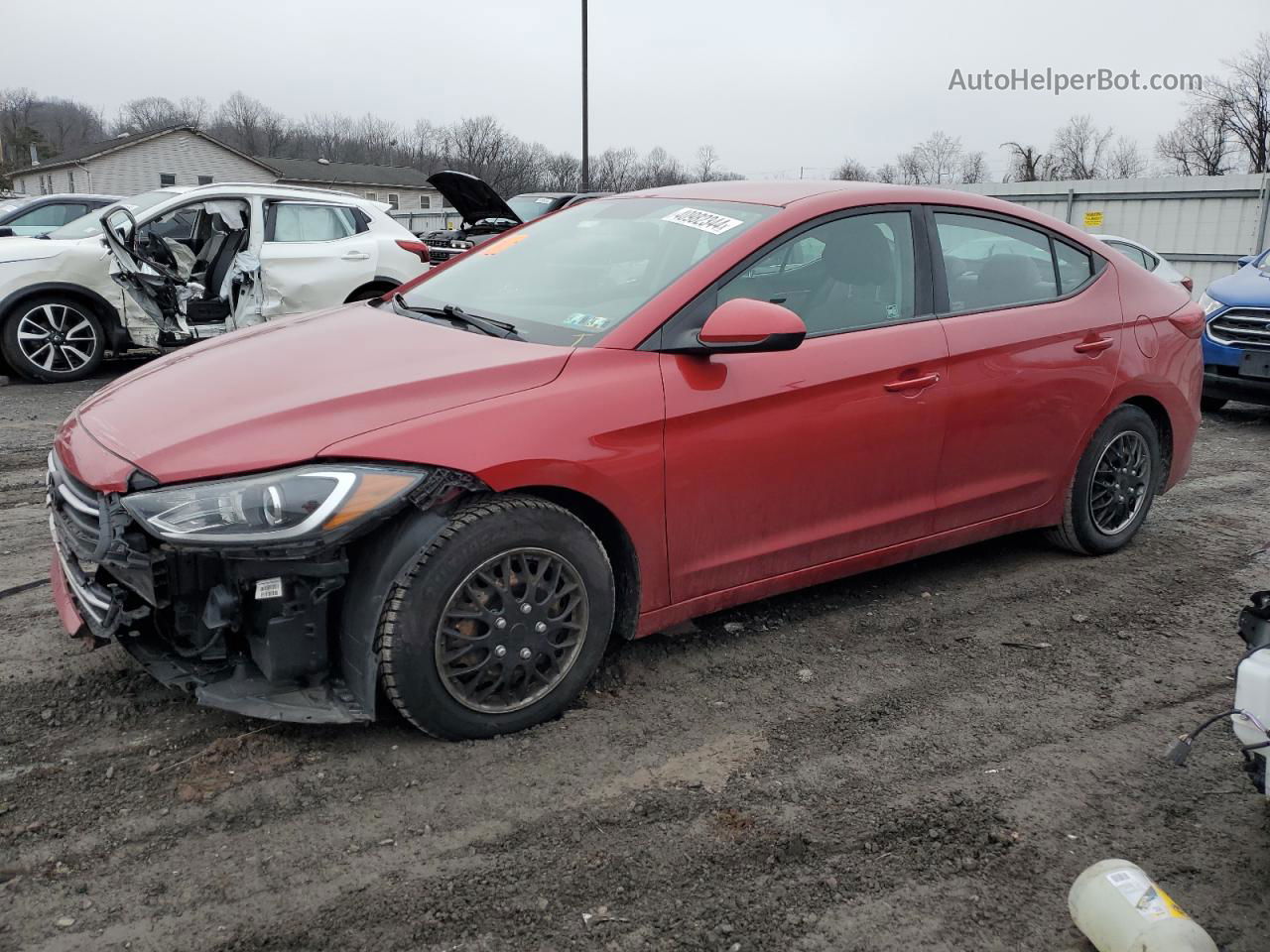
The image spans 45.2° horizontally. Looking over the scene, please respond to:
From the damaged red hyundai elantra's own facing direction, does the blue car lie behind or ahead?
behind

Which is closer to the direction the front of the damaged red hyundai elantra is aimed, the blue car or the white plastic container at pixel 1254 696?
the white plastic container

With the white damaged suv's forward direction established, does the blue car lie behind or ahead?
behind

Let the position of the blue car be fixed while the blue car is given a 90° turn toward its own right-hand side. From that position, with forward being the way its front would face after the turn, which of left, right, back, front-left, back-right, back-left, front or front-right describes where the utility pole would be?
front

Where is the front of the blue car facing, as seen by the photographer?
facing the viewer and to the left of the viewer

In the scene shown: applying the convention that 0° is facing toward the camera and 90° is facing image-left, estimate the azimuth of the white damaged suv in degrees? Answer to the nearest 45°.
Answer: approximately 90°

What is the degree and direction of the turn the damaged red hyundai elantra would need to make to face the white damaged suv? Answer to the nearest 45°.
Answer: approximately 90° to its right

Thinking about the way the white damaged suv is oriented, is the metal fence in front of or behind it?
behind

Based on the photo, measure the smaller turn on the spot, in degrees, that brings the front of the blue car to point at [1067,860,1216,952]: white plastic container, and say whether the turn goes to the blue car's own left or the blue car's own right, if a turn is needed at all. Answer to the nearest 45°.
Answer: approximately 45° to the blue car's own left

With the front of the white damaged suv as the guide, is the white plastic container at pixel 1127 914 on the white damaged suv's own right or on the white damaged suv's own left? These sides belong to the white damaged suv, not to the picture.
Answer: on the white damaged suv's own left

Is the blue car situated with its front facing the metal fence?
no

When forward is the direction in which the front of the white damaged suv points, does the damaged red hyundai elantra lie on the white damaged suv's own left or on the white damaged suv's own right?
on the white damaged suv's own left

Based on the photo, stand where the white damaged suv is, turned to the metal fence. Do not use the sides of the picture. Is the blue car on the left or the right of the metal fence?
right

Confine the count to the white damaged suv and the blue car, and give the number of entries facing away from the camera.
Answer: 0

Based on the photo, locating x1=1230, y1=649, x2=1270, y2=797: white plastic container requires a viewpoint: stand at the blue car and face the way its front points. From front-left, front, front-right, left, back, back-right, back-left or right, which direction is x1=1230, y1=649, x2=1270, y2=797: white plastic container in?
front-left

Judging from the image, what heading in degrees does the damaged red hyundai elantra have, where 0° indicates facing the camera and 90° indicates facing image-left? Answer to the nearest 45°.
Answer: approximately 45°

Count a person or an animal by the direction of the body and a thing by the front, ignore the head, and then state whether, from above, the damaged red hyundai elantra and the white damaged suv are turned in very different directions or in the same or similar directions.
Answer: same or similar directions
